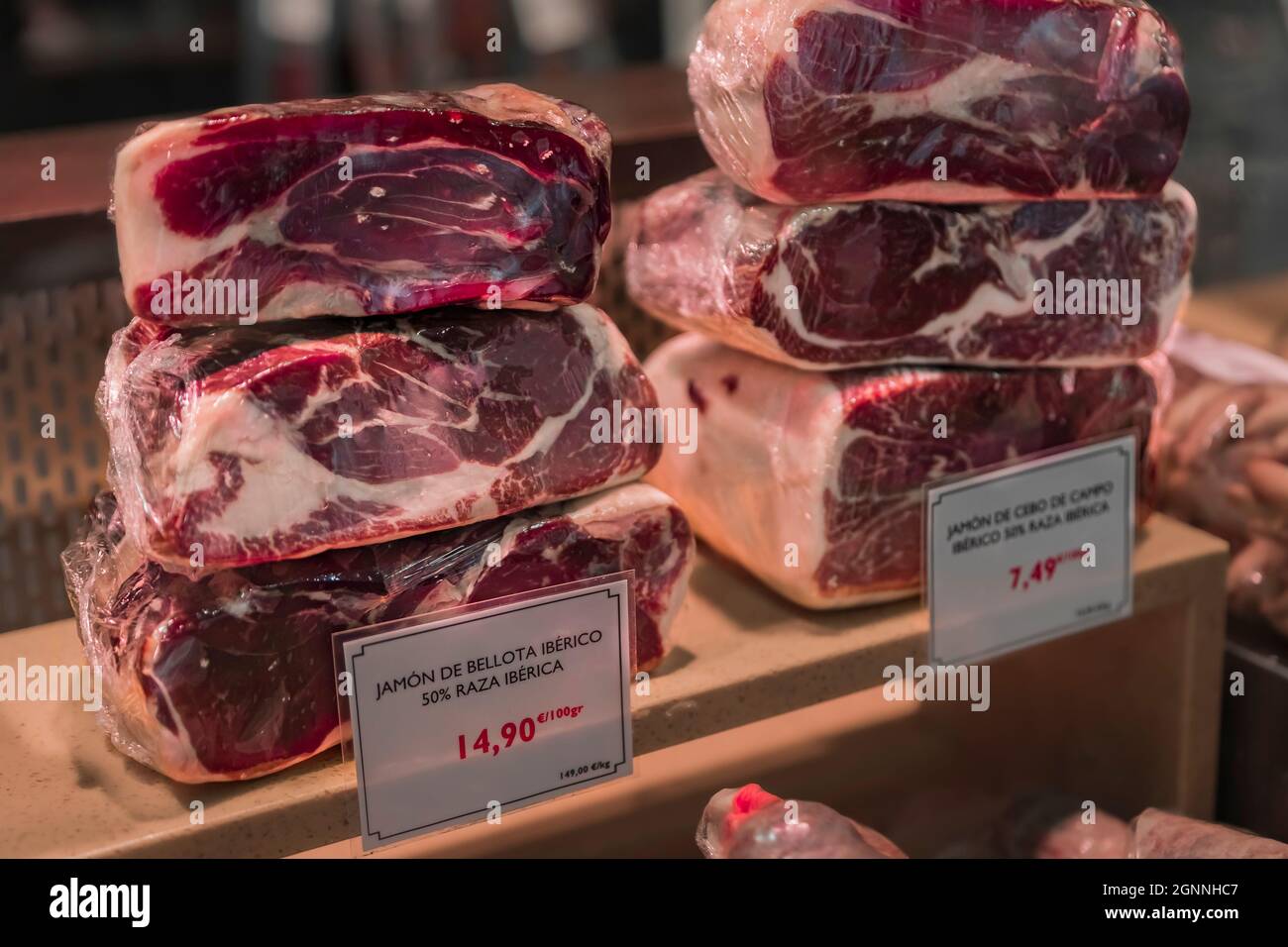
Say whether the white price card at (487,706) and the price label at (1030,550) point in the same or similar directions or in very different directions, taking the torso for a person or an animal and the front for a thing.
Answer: same or similar directions

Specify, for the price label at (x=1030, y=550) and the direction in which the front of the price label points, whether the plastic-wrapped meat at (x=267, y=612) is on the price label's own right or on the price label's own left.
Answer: on the price label's own right

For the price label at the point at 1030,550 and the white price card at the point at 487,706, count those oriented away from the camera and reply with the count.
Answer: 0

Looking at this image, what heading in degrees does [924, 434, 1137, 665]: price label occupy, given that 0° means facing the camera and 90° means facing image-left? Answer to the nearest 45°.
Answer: approximately 315°

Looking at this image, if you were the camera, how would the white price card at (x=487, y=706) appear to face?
facing the viewer and to the right of the viewer

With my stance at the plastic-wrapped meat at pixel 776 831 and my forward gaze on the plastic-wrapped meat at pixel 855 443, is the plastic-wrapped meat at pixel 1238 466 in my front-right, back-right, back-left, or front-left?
front-right

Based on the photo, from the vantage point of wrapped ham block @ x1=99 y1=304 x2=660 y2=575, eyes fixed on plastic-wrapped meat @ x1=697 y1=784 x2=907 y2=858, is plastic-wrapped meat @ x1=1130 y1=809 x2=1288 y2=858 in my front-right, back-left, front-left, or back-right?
front-left
